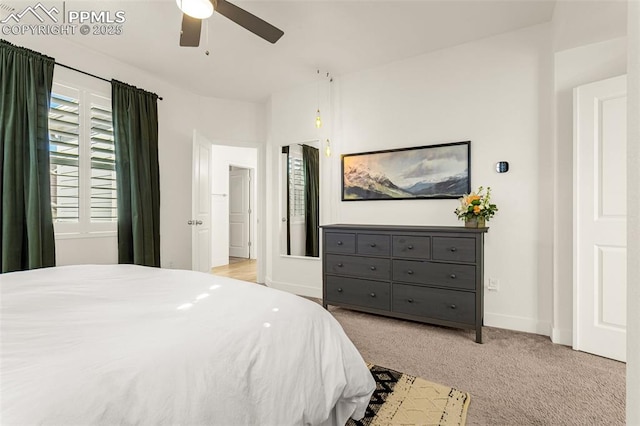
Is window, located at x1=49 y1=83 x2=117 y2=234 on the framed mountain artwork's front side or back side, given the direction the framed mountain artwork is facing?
on the front side

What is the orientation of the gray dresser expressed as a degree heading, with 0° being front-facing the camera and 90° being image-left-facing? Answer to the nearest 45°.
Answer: approximately 45°

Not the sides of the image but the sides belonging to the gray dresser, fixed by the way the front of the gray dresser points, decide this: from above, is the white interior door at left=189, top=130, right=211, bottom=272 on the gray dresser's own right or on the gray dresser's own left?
on the gray dresser's own right

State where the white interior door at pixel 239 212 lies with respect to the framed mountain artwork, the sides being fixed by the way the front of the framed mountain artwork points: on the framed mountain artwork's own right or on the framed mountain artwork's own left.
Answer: on the framed mountain artwork's own right

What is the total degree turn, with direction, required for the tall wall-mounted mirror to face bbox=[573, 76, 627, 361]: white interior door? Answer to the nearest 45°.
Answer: approximately 90° to its left

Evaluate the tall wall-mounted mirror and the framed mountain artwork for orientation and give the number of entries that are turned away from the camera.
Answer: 0

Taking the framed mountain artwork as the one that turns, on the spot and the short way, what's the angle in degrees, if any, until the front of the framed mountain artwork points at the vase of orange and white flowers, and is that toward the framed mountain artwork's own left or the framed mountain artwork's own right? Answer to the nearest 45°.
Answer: approximately 90° to the framed mountain artwork's own left

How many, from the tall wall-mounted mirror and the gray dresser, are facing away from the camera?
0

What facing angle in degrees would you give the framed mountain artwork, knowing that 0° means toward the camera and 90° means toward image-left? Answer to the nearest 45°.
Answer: approximately 45°
